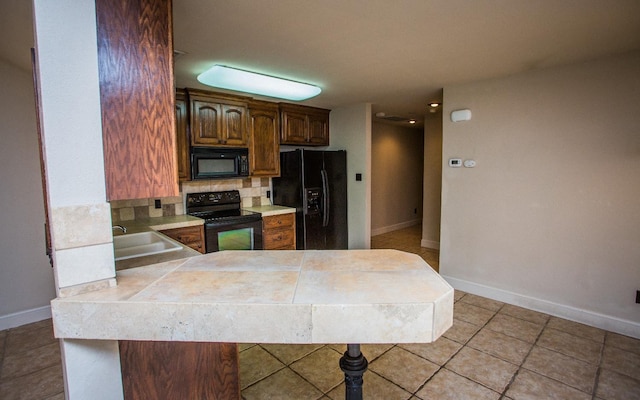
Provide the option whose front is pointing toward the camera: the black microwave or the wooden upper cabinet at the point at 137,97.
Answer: the black microwave

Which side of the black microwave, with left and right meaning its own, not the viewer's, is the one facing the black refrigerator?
left

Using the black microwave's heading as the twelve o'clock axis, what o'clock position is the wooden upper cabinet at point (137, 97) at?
The wooden upper cabinet is roughly at 12 o'clock from the black microwave.

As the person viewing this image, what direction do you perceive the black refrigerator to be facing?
facing the viewer and to the right of the viewer

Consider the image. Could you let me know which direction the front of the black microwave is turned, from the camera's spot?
facing the viewer

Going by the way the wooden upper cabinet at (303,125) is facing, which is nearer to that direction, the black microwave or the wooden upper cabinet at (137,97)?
the wooden upper cabinet

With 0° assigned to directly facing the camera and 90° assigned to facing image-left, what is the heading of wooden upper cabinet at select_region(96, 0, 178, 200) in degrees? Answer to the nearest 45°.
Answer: approximately 270°

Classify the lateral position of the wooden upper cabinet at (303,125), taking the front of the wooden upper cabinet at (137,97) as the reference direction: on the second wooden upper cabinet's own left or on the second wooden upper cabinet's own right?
on the second wooden upper cabinet's own left

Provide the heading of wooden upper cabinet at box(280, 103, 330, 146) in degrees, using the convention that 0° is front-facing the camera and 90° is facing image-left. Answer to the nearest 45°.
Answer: approximately 315°

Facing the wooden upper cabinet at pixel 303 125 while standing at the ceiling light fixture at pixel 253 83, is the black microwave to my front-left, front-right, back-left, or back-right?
front-left

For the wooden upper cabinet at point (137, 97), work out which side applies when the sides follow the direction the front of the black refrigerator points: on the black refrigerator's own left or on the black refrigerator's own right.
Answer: on the black refrigerator's own right
